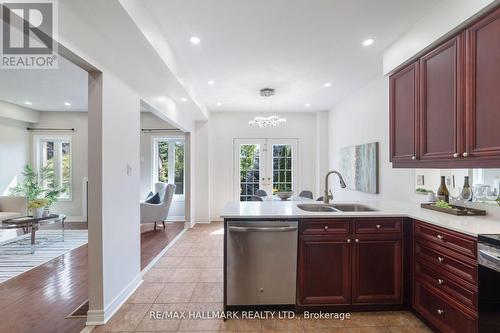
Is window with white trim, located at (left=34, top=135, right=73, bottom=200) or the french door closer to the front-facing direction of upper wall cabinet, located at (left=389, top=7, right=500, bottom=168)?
the window with white trim

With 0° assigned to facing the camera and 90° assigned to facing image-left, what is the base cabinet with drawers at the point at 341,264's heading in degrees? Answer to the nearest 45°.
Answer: approximately 0°

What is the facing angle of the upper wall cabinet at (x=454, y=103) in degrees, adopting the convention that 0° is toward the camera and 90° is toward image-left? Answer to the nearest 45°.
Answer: approximately 45°

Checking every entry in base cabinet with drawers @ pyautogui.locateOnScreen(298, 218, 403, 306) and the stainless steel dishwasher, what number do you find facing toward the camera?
2
